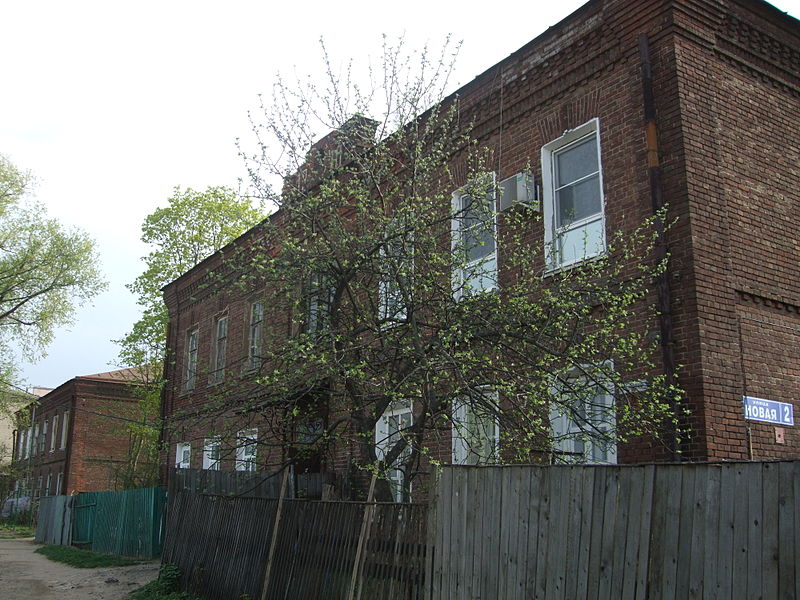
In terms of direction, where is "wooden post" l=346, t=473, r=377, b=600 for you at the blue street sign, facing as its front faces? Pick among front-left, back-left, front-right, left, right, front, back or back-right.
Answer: right

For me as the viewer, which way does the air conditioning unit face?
facing the viewer and to the left of the viewer

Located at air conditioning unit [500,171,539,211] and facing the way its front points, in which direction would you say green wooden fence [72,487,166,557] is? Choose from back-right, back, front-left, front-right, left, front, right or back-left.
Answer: right

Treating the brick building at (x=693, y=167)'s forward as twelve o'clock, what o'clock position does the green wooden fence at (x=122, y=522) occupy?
The green wooden fence is roughly at 3 o'clock from the brick building.

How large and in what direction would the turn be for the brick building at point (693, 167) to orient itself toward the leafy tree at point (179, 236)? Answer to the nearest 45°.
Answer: approximately 90° to its right

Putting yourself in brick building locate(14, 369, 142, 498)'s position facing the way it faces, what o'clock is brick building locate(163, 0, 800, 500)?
brick building locate(163, 0, 800, 500) is roughly at 10 o'clock from brick building locate(14, 369, 142, 498).

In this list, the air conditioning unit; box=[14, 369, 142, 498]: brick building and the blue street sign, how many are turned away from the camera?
0

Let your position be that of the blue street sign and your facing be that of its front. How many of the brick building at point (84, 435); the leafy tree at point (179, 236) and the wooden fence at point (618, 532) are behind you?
2

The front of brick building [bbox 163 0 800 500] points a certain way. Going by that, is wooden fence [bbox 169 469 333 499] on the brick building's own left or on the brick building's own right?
on the brick building's own right

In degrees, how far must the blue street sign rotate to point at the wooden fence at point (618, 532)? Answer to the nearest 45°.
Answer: approximately 45° to its right

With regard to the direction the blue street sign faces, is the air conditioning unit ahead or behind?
behind

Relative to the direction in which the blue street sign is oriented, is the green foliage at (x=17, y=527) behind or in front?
behind
